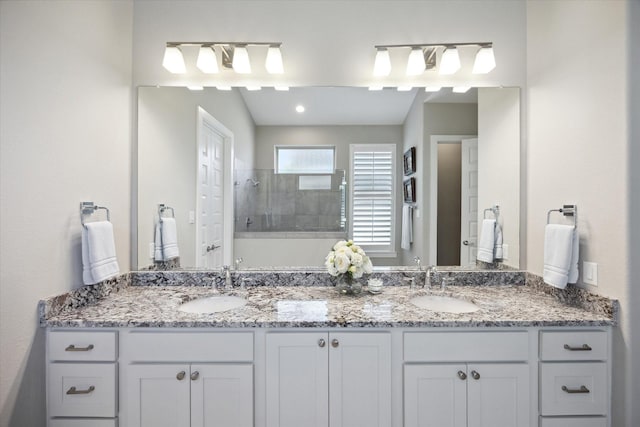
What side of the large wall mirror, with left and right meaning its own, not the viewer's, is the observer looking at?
front

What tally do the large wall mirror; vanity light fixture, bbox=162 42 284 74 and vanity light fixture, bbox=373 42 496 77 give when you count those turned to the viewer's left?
0

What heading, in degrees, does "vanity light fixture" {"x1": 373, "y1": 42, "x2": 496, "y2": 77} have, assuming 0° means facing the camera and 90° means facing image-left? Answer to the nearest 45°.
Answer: approximately 0°

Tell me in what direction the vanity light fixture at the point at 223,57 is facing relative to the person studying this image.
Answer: facing the viewer

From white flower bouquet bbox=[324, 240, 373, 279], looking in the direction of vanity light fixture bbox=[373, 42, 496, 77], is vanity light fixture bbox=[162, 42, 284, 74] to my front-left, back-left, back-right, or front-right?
back-left

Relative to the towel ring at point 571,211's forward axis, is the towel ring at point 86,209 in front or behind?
in front
